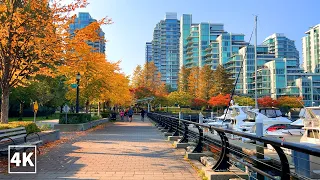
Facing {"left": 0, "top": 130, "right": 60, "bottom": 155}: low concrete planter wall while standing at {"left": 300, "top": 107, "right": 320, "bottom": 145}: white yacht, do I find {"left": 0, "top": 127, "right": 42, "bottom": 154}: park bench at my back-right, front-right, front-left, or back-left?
front-left

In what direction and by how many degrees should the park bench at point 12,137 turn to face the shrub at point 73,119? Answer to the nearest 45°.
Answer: approximately 135° to its left

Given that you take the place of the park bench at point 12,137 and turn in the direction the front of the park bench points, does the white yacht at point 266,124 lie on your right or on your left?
on your left

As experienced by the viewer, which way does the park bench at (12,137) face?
facing the viewer and to the right of the viewer

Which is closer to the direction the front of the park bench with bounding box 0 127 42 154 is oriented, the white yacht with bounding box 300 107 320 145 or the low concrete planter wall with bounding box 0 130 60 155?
the white yacht

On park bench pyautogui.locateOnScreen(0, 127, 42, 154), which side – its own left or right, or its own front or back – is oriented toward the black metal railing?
front

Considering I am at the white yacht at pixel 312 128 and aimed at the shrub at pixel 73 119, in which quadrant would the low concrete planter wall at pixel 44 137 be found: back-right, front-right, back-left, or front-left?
front-left

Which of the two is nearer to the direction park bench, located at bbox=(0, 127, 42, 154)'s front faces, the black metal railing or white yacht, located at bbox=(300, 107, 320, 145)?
the black metal railing

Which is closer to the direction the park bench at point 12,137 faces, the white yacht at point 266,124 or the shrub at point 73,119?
the white yacht

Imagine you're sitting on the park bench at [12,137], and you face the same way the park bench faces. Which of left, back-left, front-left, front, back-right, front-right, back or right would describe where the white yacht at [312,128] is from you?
front-left

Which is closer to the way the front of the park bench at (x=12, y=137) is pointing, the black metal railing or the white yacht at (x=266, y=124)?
the black metal railing

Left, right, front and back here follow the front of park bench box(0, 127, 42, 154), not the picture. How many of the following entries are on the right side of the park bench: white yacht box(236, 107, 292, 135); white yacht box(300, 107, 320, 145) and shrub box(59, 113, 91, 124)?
0
